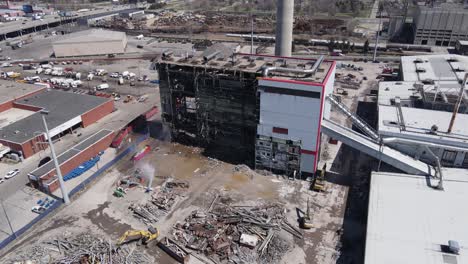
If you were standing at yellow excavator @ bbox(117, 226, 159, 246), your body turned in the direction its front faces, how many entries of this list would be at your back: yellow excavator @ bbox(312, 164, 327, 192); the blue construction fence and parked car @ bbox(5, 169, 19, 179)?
1

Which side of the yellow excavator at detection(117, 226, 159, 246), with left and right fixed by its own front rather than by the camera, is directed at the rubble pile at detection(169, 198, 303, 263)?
back

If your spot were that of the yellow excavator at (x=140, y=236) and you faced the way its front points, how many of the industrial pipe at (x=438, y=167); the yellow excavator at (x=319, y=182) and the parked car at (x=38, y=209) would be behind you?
2

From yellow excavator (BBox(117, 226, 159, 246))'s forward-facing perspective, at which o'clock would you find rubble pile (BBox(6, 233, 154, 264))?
The rubble pile is roughly at 12 o'clock from the yellow excavator.

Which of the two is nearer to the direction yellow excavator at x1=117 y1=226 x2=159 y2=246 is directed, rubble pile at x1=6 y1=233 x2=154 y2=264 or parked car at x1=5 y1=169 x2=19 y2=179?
the rubble pile

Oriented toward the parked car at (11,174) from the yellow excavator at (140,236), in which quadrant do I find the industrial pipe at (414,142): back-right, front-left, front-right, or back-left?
back-right

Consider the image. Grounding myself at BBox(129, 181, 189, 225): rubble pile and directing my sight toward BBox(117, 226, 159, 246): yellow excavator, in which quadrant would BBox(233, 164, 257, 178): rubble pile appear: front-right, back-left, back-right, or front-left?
back-left

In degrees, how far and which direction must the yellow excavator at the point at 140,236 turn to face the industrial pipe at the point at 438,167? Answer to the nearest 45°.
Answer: approximately 180°

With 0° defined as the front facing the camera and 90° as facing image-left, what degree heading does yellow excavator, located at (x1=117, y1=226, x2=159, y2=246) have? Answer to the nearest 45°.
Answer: approximately 90°

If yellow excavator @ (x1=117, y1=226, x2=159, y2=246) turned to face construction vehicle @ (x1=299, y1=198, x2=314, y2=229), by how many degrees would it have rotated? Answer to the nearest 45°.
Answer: approximately 180°

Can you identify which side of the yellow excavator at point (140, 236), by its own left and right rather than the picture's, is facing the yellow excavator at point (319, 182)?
back

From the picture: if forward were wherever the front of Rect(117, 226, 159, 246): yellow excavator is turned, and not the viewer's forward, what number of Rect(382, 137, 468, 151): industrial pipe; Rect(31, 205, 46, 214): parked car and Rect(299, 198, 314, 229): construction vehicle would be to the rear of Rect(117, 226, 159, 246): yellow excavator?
2

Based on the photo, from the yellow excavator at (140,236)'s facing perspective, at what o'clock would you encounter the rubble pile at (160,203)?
The rubble pile is roughly at 4 o'clock from the yellow excavator.

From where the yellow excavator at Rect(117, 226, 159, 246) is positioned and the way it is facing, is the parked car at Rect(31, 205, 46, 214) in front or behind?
in front

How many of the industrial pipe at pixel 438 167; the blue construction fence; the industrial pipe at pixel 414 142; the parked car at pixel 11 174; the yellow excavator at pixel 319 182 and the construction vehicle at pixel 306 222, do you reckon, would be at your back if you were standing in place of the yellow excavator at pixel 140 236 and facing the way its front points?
4

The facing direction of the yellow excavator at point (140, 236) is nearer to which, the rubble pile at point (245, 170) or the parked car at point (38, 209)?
the parked car
